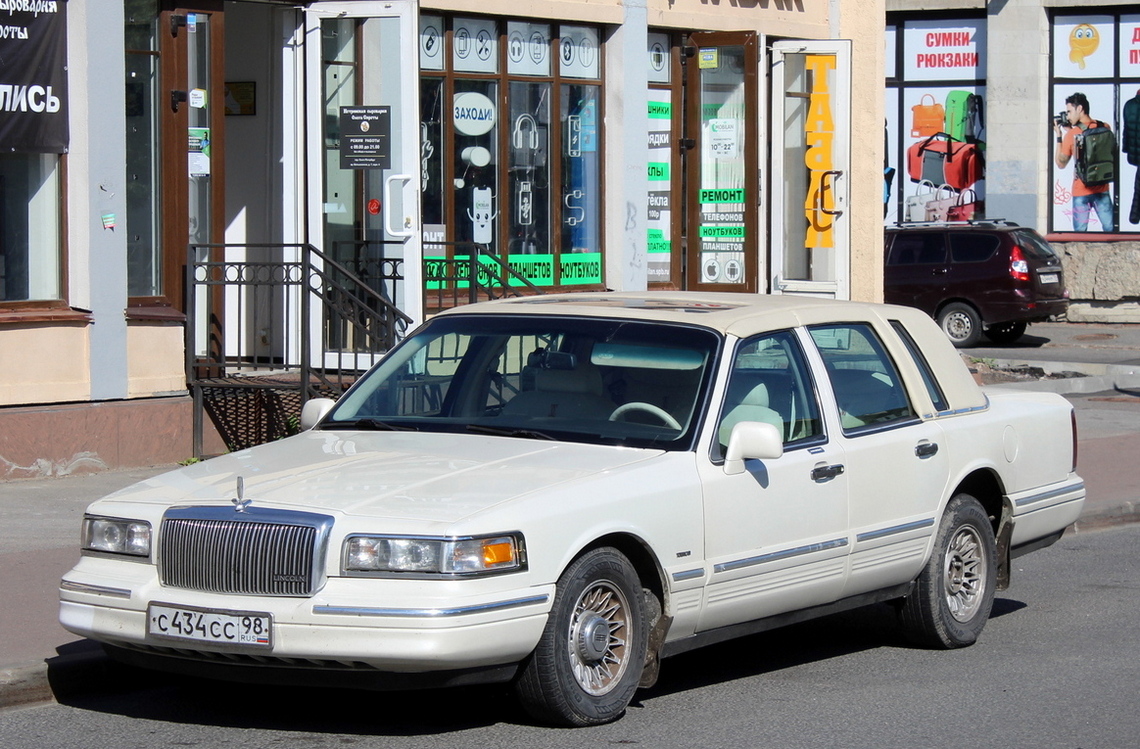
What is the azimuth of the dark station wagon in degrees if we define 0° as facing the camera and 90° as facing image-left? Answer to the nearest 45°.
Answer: approximately 135°

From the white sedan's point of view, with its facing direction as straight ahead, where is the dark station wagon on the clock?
The dark station wagon is roughly at 5 o'clock from the white sedan.

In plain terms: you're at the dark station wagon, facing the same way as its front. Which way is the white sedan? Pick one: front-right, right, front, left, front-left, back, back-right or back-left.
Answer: back-left

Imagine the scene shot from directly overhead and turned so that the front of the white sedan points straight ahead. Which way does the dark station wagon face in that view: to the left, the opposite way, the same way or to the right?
to the right

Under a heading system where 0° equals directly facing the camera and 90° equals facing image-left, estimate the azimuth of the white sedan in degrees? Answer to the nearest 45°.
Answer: approximately 45°

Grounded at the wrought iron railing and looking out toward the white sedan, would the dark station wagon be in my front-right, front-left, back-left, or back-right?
back-left

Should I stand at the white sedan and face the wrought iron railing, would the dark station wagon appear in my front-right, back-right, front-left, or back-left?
front-right

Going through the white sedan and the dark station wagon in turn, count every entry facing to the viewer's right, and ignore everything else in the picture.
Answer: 0
